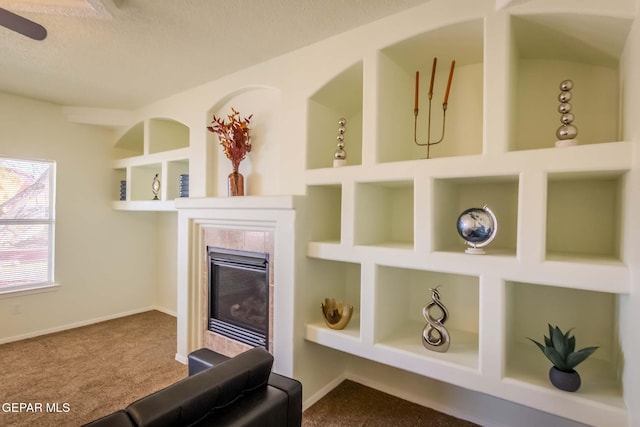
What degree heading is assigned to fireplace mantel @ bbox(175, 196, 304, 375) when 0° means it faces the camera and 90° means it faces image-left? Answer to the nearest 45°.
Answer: approximately 45°

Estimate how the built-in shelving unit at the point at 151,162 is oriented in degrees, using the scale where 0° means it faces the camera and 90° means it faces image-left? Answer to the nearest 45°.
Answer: approximately 45°

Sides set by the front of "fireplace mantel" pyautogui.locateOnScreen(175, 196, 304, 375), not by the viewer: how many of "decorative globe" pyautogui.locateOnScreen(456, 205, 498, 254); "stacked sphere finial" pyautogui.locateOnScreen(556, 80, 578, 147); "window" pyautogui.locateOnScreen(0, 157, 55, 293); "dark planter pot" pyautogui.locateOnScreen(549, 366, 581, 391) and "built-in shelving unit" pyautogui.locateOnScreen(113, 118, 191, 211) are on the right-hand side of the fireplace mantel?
2

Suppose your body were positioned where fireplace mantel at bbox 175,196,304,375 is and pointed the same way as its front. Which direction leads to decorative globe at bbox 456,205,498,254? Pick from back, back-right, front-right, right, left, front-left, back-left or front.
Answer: left

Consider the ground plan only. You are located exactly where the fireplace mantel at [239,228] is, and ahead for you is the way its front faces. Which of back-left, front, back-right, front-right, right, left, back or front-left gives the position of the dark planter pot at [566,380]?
left

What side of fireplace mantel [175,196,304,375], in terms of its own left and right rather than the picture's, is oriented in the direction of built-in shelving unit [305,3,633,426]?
left

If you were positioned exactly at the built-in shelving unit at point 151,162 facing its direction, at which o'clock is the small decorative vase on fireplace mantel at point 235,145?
The small decorative vase on fireplace mantel is roughly at 10 o'clock from the built-in shelving unit.

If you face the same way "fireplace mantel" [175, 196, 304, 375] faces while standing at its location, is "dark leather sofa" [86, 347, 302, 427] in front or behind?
in front

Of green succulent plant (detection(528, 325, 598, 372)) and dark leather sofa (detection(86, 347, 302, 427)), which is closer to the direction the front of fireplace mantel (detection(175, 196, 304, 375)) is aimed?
the dark leather sofa

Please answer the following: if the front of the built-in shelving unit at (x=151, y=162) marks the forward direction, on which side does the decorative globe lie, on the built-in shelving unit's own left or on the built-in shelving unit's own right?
on the built-in shelving unit's own left

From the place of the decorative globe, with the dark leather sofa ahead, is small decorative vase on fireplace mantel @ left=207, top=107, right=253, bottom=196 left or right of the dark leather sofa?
right

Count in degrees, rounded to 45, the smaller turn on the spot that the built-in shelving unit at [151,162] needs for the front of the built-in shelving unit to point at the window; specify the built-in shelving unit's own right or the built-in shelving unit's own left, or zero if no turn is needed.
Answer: approximately 45° to the built-in shelving unit's own right

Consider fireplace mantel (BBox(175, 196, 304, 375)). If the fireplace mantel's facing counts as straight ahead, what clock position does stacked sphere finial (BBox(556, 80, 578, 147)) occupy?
The stacked sphere finial is roughly at 9 o'clock from the fireplace mantel.
